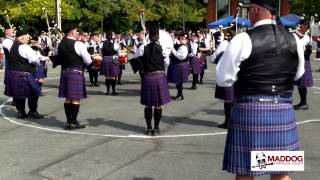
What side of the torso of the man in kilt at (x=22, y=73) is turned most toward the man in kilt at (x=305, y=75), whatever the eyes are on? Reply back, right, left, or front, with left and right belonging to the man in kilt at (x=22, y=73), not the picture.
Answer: front

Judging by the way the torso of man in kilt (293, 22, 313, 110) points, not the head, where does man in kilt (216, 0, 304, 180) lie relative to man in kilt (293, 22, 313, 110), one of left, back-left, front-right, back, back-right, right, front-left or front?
left

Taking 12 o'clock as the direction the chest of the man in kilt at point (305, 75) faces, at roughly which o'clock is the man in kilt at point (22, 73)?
the man in kilt at point (22, 73) is roughly at 11 o'clock from the man in kilt at point (305, 75).

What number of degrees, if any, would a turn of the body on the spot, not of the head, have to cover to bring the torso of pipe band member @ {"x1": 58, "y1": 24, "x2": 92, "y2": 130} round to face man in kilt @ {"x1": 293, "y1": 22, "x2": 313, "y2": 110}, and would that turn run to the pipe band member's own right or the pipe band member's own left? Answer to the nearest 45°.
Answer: approximately 45° to the pipe band member's own right

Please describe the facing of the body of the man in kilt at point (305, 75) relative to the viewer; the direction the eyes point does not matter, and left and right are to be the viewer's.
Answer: facing to the left of the viewer

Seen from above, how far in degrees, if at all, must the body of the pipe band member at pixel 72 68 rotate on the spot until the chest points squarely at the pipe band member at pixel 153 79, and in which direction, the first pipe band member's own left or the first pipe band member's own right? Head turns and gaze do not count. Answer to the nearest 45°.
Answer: approximately 90° to the first pipe band member's own right

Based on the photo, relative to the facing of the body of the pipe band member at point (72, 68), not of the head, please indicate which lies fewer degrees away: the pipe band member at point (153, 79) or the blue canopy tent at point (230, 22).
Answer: the blue canopy tent

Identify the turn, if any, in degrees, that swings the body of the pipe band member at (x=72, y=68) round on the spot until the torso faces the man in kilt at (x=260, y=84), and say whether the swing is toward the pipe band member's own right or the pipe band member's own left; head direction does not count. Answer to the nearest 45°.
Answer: approximately 135° to the pipe band member's own right

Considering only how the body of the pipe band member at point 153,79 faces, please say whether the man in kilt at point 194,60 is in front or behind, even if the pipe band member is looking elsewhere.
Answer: in front

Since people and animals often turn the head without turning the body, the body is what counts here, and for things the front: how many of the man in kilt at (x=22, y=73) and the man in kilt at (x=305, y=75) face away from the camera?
0

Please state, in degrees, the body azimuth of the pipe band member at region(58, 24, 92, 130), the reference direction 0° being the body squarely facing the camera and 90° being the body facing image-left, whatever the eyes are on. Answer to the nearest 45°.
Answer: approximately 225°

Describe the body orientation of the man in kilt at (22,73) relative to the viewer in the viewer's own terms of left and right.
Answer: facing to the right of the viewer

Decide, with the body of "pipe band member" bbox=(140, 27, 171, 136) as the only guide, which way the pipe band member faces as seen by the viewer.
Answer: away from the camera

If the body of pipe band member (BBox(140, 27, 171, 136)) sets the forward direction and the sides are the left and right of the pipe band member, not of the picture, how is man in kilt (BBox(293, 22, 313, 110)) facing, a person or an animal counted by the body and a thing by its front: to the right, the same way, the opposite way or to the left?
to the left
